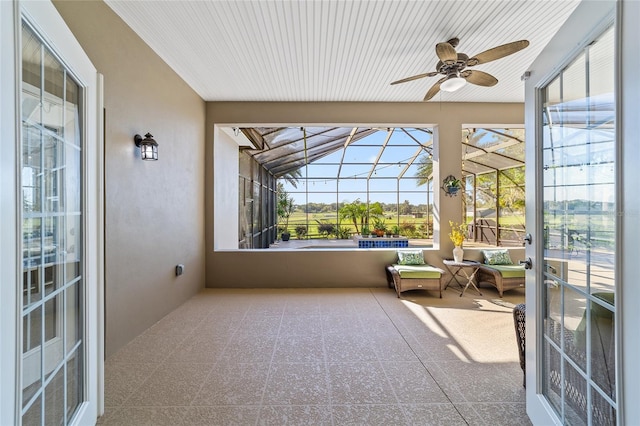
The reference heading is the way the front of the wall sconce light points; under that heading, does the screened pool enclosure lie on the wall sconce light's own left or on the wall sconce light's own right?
on the wall sconce light's own left

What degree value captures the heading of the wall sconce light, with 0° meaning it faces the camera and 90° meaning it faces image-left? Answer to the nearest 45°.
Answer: approximately 315°

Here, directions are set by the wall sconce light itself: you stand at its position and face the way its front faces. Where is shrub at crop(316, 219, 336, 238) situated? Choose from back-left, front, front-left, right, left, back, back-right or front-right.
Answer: left

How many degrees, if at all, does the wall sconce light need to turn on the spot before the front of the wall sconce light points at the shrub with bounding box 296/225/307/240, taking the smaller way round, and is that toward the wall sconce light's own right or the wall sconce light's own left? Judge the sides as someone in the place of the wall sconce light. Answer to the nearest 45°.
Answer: approximately 90° to the wall sconce light's own left

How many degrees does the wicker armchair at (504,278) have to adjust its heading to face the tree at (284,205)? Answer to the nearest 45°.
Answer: approximately 180°

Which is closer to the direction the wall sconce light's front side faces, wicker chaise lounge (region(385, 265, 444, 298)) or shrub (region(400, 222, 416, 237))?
the wicker chaise lounge

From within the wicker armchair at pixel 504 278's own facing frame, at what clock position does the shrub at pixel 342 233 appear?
The shrub is roughly at 6 o'clock from the wicker armchair.

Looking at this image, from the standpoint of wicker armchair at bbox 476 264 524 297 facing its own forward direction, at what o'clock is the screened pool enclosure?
The screened pool enclosure is roughly at 6 o'clock from the wicker armchair.

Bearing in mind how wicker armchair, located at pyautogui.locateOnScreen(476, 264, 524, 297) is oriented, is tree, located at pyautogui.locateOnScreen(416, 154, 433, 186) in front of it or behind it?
behind
